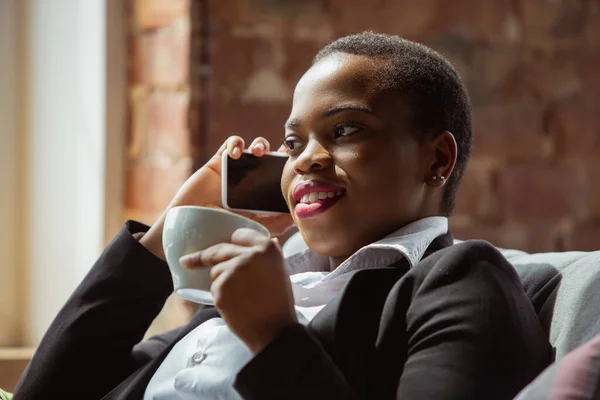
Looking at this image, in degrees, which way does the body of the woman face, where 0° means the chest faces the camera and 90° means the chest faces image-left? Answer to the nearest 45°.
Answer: approximately 45°

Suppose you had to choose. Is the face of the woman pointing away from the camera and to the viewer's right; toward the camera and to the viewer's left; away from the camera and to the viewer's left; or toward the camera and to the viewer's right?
toward the camera and to the viewer's left
